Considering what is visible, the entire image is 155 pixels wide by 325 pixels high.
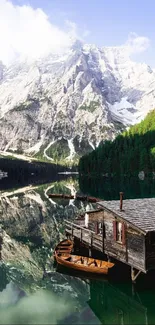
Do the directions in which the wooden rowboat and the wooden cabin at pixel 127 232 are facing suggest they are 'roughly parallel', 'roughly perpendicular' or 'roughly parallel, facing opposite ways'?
roughly perpendicular

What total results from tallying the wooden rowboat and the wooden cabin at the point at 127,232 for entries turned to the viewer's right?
0

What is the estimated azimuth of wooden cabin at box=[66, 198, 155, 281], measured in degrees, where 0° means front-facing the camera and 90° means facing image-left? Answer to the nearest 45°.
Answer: approximately 45°

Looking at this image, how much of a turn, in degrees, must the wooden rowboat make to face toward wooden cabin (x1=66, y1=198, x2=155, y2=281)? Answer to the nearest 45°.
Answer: approximately 180°

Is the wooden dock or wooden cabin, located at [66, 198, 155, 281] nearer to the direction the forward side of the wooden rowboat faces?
the wooden dock

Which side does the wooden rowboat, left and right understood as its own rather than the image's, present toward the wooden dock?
right

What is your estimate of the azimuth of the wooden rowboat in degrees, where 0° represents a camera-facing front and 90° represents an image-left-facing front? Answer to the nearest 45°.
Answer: approximately 135°
